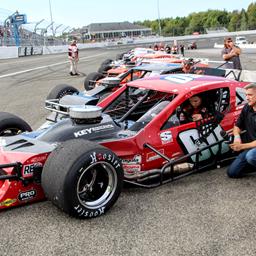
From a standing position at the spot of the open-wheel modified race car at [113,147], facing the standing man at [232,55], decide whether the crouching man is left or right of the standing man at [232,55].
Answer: right

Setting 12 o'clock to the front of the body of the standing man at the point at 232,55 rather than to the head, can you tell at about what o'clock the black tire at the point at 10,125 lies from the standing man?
The black tire is roughly at 11 o'clock from the standing man.

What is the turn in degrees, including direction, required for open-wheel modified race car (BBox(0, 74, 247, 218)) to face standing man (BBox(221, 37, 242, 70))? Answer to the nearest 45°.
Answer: approximately 180°

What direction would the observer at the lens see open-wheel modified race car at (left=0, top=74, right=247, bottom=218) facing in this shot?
facing the viewer and to the left of the viewer

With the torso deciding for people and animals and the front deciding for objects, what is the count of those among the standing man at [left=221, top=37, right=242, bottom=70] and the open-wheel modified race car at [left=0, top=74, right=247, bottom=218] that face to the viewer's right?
0

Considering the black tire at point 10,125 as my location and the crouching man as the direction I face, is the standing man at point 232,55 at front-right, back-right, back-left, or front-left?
front-left

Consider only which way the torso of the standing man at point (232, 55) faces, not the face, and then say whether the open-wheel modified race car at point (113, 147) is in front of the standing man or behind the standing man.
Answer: in front

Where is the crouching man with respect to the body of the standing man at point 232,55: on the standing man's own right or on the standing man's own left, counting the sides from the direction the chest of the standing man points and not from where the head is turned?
on the standing man's own left
